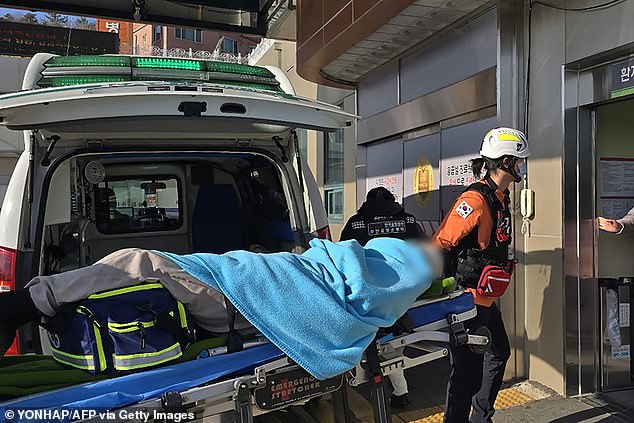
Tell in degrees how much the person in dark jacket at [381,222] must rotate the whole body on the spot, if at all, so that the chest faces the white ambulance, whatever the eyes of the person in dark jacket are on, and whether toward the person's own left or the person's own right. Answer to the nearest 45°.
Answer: approximately 45° to the person's own left

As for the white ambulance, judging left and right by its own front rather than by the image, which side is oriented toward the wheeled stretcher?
back

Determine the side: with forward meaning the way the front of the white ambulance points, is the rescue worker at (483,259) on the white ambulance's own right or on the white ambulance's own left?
on the white ambulance's own right

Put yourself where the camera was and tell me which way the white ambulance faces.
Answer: facing away from the viewer

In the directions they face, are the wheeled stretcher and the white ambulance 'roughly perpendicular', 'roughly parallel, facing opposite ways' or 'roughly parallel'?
roughly perpendicular

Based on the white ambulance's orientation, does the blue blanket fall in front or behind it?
behind

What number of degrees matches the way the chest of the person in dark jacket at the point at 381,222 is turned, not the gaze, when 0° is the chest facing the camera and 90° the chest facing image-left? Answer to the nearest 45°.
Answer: approximately 180°

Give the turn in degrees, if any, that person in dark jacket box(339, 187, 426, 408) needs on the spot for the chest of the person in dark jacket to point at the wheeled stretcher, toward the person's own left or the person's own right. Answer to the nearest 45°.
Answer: approximately 180°
